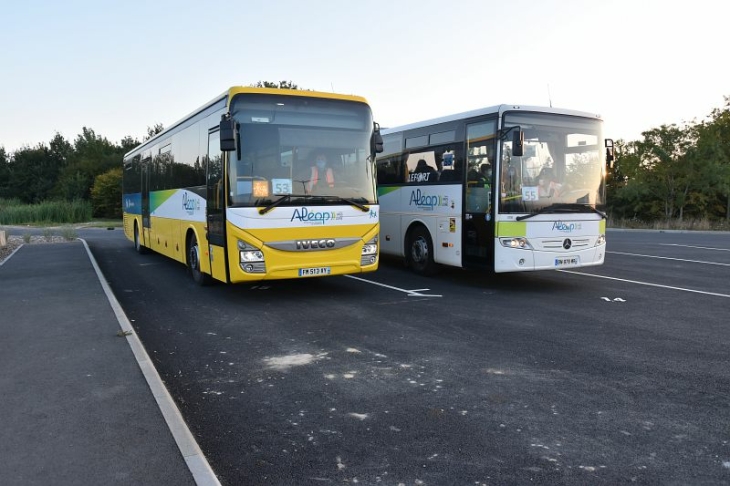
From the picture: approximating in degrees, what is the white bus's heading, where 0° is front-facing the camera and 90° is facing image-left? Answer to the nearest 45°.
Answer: approximately 315°

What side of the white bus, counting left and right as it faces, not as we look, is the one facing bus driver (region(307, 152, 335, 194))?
right

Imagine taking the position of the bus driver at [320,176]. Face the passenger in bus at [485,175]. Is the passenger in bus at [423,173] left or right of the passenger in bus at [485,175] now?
left
